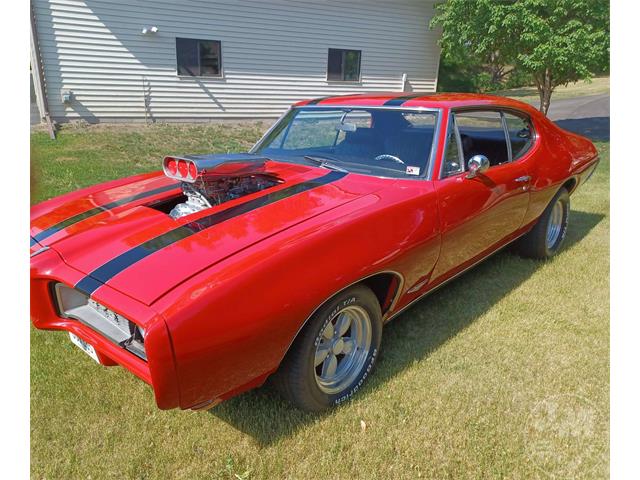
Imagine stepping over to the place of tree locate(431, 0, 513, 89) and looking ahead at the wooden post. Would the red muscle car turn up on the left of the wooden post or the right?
left

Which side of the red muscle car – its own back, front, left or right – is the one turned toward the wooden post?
right

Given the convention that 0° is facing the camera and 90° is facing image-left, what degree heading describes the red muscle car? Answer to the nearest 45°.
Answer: approximately 45°

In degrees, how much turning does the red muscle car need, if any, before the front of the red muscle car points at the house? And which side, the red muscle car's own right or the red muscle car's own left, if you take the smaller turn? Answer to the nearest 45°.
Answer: approximately 135° to the red muscle car's own right

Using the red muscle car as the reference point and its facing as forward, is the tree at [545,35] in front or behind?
behind

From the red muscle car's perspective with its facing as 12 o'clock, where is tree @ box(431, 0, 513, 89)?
The tree is roughly at 5 o'clock from the red muscle car.
